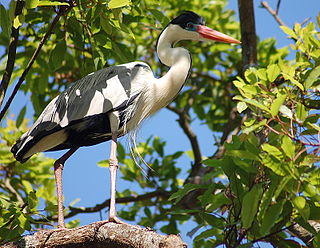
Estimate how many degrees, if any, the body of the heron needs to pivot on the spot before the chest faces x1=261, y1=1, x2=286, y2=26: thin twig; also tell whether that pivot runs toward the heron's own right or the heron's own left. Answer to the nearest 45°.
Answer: approximately 45° to the heron's own left

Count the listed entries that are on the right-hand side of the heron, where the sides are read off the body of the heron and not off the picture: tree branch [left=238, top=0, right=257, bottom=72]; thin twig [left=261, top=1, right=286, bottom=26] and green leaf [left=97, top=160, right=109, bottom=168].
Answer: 0

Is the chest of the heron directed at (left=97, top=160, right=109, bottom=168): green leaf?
no

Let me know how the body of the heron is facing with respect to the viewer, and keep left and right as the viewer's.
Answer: facing to the right of the viewer

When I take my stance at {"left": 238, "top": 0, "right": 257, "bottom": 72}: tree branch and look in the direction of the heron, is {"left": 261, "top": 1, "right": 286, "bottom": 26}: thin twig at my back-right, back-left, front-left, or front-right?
back-right

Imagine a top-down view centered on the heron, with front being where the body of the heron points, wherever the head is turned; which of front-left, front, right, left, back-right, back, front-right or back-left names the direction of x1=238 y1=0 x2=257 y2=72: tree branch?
front-left

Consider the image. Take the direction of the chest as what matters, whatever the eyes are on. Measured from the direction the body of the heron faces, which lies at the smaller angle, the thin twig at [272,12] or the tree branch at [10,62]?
the thin twig
